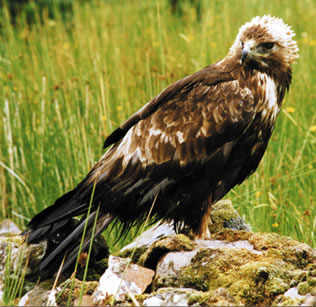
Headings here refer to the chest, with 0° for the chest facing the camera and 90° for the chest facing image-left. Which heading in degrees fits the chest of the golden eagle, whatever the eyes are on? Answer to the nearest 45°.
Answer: approximately 270°

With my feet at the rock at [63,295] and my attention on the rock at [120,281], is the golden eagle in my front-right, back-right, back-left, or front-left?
front-left
